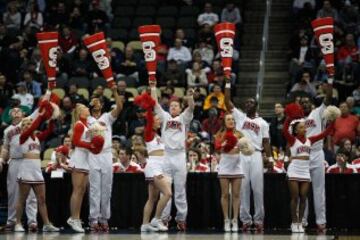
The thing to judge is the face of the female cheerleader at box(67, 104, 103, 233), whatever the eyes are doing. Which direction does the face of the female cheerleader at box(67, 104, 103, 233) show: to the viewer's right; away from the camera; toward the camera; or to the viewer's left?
to the viewer's right

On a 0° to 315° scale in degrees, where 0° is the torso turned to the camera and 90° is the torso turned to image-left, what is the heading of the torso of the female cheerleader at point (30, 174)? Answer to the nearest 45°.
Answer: approximately 315°

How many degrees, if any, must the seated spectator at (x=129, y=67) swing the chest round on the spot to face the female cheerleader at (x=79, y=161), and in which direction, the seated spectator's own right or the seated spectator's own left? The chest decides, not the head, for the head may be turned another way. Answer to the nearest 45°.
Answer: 0° — they already face them

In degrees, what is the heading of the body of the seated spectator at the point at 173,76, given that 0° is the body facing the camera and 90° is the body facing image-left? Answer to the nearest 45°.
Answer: approximately 0°

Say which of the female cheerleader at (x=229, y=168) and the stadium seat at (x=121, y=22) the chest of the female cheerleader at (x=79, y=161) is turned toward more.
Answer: the female cheerleader

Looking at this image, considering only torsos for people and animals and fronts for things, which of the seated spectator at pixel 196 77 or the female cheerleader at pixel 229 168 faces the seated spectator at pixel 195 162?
the seated spectator at pixel 196 77
